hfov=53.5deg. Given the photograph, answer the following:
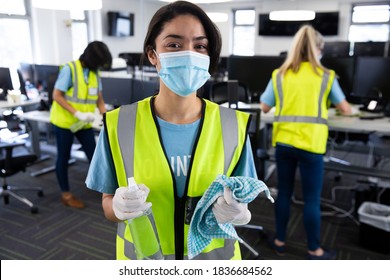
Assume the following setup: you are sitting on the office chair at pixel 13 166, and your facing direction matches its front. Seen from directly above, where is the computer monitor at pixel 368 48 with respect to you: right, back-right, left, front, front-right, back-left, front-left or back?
front

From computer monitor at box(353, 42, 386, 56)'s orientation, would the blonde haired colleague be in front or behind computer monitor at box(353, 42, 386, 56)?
in front

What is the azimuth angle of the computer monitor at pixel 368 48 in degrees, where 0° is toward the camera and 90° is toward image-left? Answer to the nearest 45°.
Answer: approximately 0°

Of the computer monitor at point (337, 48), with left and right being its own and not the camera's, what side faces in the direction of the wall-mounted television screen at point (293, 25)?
back

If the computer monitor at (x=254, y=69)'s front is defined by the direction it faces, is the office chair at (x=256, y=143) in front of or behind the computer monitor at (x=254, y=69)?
in front

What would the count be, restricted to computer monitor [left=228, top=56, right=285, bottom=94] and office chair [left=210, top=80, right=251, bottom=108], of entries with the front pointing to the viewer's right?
0

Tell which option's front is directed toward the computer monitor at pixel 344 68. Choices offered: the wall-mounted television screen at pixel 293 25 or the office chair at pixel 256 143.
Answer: the wall-mounted television screen
